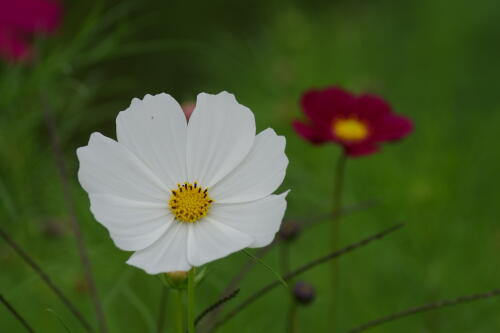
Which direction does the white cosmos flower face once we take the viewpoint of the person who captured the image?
facing the viewer

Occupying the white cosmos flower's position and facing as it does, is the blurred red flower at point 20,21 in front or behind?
behind
